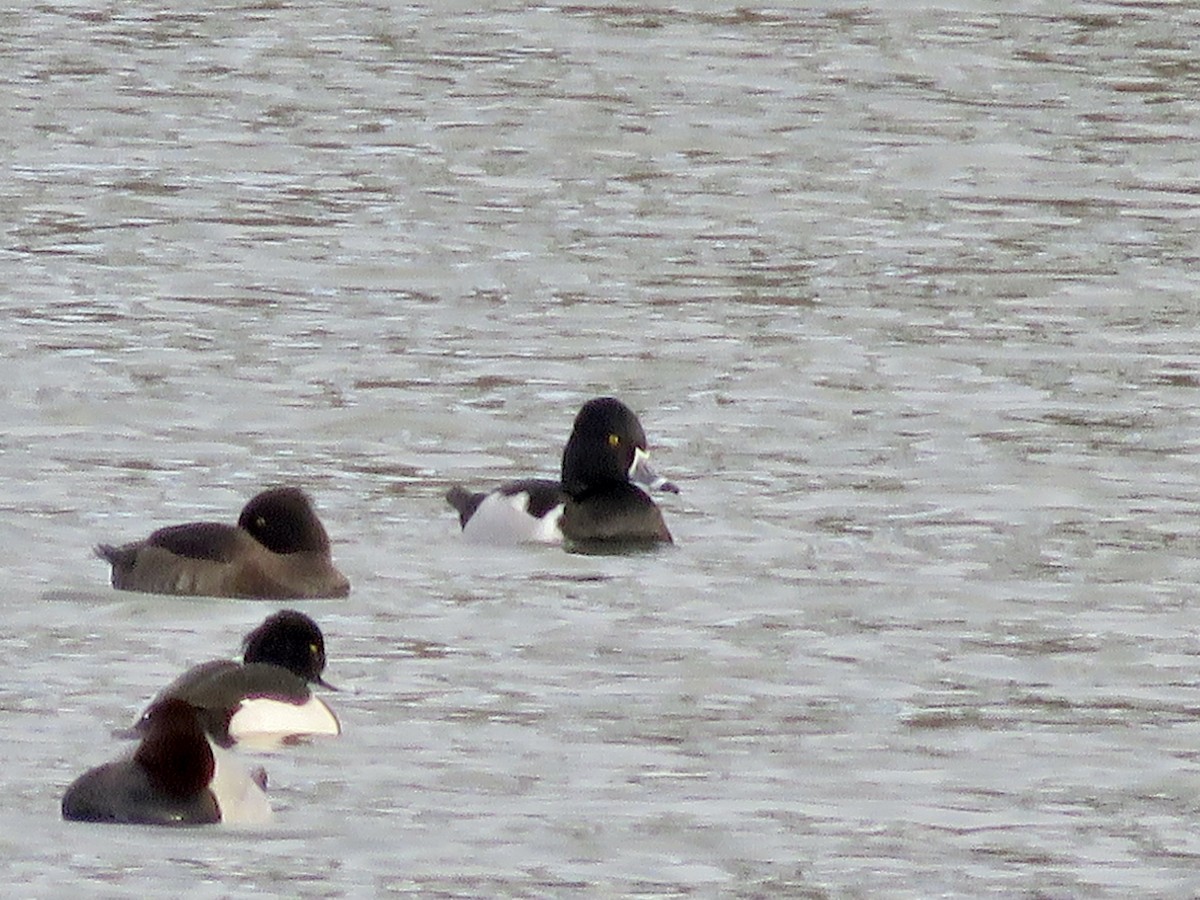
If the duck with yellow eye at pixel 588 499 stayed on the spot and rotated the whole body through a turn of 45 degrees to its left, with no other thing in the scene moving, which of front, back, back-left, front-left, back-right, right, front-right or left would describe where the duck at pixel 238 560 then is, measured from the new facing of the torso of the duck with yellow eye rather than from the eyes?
back-right

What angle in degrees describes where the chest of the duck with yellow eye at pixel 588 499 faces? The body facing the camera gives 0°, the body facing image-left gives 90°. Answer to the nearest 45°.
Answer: approximately 315°

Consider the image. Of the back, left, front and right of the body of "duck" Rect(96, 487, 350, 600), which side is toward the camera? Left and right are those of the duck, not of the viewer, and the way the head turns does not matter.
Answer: right

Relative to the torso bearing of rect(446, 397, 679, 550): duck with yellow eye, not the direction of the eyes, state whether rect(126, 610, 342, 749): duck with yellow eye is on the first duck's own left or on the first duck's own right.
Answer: on the first duck's own right

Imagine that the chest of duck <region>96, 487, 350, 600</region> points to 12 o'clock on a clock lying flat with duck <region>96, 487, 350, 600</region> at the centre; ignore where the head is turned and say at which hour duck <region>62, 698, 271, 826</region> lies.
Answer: duck <region>62, 698, 271, 826</region> is roughly at 3 o'clock from duck <region>96, 487, 350, 600</region>.

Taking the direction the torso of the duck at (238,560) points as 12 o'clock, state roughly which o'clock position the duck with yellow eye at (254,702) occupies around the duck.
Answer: The duck with yellow eye is roughly at 3 o'clock from the duck.
